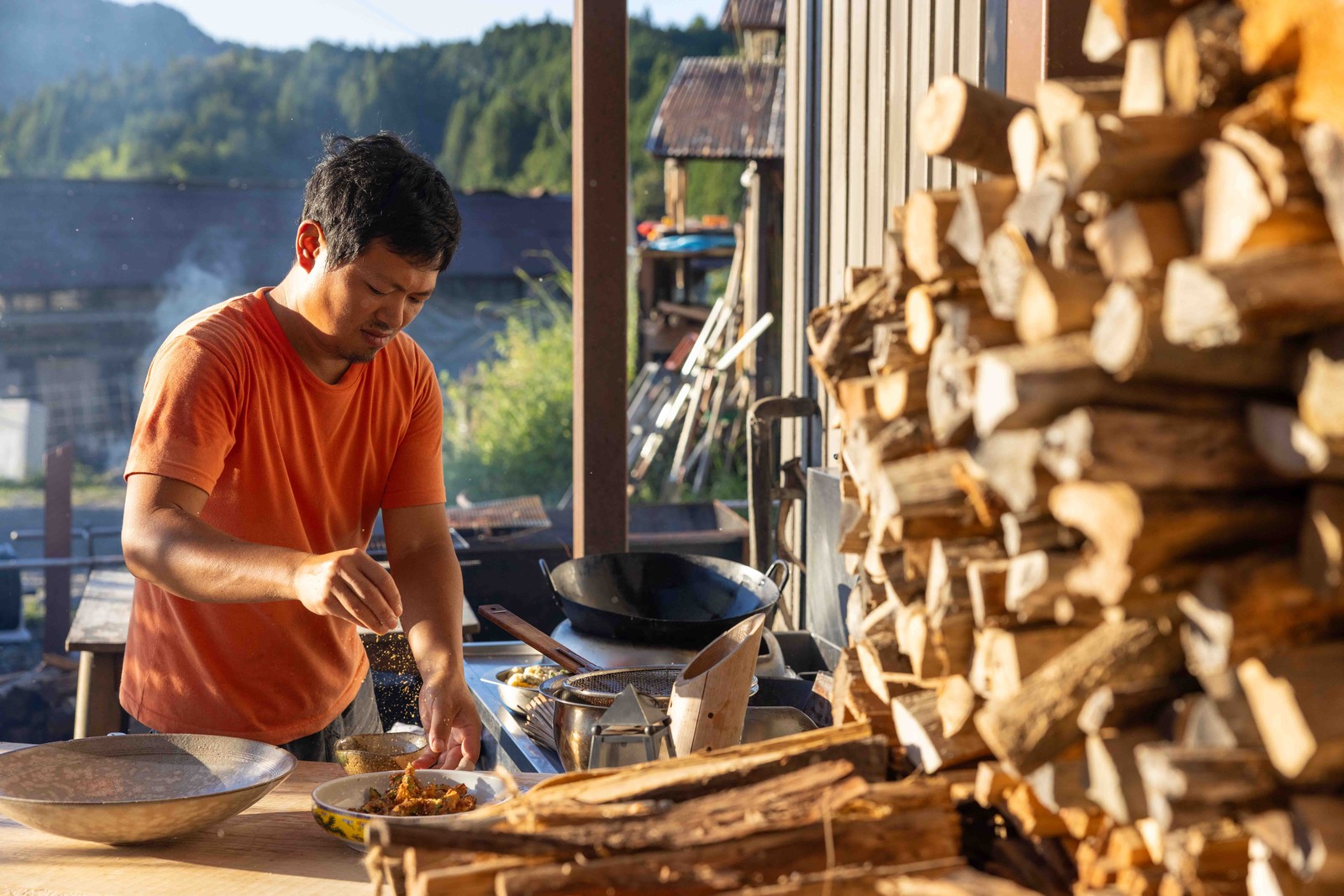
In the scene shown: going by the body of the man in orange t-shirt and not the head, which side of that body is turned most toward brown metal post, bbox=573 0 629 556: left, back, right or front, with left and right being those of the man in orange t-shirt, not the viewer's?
left

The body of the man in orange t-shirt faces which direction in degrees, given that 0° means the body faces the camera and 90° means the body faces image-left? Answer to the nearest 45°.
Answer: approximately 315°

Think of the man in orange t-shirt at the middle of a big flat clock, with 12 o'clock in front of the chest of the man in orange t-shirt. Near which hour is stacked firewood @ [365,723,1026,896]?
The stacked firewood is roughly at 1 o'clock from the man in orange t-shirt.

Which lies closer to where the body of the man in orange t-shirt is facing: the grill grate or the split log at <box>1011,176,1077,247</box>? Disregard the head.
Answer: the split log

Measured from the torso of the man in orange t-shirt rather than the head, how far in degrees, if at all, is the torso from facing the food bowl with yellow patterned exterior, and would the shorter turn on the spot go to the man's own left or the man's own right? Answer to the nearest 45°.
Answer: approximately 45° to the man's own right

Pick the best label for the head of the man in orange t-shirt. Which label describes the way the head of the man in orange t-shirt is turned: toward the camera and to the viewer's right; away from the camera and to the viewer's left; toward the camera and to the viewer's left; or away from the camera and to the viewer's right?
toward the camera and to the viewer's right

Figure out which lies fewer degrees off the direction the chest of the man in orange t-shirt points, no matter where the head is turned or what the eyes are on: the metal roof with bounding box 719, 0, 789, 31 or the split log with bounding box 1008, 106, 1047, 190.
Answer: the split log

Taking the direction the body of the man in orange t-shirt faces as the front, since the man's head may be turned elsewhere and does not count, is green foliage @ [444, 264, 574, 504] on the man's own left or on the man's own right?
on the man's own left

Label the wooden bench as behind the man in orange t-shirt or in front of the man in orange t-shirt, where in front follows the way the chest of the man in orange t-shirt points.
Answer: behind
